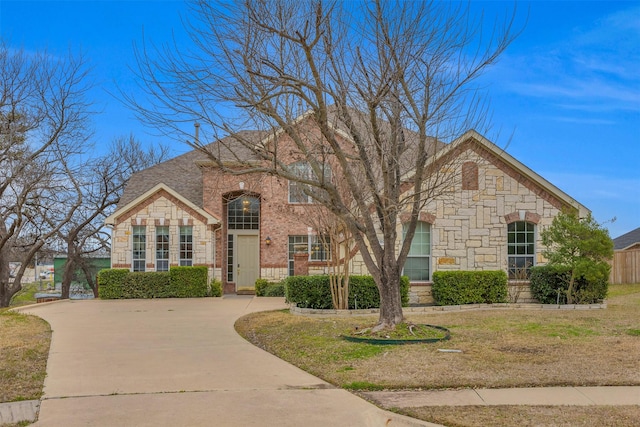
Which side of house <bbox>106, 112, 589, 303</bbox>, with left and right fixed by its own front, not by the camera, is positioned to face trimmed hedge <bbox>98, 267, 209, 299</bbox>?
right

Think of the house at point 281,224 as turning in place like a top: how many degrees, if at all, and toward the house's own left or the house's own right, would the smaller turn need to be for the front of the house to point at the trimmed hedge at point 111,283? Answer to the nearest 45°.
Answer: approximately 90° to the house's own right

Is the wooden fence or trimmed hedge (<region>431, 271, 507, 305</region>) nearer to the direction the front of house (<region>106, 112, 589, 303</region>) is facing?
the trimmed hedge

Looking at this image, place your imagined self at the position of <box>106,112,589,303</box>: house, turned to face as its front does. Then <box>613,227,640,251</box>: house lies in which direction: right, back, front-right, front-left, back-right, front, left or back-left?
back-left

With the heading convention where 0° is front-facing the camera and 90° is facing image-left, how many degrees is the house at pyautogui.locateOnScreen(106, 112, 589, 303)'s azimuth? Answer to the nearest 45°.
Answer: approximately 0°

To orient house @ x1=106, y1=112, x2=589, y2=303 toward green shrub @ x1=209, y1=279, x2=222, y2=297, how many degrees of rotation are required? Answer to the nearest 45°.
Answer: approximately 90° to its right
